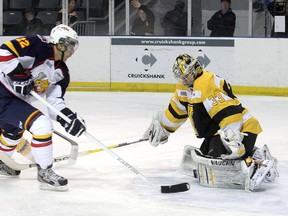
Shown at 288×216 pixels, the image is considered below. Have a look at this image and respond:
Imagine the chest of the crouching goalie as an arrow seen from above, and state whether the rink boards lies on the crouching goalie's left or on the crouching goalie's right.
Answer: on the crouching goalie's right

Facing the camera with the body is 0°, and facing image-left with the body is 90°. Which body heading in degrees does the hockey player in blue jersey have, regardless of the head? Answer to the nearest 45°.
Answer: approximately 315°

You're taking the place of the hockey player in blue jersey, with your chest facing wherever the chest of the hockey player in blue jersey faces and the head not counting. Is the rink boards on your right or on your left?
on your left

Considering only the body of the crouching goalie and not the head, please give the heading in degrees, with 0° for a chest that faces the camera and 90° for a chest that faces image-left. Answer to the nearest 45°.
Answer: approximately 45°
